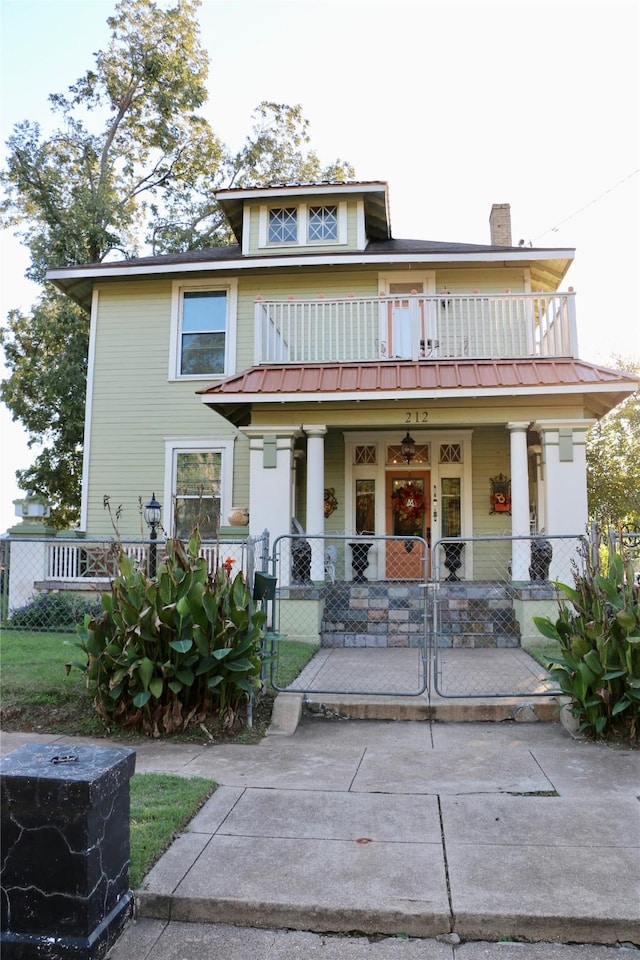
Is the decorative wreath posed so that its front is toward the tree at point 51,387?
no

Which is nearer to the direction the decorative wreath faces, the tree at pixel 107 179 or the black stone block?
the black stone block

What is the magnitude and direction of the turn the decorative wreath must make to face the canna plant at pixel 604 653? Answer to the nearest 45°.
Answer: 0° — it already faces it

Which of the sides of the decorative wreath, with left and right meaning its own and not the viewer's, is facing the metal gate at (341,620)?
front

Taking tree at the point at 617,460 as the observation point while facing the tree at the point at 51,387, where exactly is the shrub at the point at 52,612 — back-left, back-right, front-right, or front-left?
front-left

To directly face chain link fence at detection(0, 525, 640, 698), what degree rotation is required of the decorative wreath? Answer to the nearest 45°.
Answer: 0° — it already faces it

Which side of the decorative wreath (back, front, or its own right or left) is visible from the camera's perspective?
front

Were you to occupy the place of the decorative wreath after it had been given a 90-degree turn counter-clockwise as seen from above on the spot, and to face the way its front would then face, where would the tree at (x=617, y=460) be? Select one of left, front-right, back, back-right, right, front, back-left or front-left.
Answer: front-left

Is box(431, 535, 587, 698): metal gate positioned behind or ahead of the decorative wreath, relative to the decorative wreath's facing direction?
ahead

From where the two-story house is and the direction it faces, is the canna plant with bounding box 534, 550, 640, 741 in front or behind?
in front

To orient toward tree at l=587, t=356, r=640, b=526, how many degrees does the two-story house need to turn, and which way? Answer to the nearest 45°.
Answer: approximately 135° to its left

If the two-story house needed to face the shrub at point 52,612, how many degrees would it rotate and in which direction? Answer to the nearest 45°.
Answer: approximately 90° to its right

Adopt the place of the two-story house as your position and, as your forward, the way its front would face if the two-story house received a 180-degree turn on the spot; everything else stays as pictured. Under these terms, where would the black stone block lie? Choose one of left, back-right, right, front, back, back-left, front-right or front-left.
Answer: back

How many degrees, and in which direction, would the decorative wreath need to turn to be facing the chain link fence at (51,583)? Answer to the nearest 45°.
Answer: approximately 90° to its right

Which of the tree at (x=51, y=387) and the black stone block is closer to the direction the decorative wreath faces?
the black stone block

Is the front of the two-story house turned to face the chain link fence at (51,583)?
no

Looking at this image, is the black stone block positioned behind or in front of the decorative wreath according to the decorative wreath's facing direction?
in front
